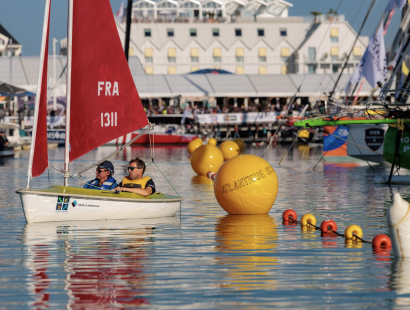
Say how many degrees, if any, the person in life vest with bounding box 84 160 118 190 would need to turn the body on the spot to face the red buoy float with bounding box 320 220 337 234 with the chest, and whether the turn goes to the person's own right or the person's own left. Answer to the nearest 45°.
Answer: approximately 135° to the person's own left

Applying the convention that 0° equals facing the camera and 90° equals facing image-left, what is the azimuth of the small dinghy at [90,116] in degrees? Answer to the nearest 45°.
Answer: approximately 90°

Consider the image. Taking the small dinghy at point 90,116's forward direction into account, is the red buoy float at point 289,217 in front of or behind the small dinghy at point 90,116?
behind

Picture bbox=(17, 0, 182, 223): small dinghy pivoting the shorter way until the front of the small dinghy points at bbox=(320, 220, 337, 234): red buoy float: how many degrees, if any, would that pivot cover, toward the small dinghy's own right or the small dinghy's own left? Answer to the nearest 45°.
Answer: approximately 135° to the small dinghy's own left

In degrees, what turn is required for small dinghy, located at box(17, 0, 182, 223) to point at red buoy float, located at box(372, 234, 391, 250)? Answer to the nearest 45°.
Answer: approximately 135° to its left
